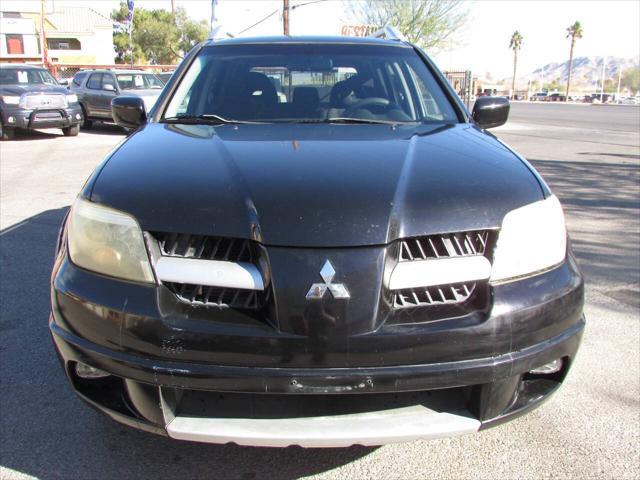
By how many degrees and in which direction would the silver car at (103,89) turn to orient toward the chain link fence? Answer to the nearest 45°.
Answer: approximately 135° to its left

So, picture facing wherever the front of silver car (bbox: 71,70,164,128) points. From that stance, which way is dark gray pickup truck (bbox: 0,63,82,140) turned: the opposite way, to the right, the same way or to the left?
the same way

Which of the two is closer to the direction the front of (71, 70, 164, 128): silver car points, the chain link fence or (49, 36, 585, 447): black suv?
the black suv

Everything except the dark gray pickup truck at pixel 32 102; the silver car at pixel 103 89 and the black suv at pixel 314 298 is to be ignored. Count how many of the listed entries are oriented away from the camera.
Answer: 0

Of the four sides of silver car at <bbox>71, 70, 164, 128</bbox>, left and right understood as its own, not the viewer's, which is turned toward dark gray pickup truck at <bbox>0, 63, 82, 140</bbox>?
right

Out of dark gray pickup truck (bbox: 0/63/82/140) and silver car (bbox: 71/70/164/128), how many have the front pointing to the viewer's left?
0

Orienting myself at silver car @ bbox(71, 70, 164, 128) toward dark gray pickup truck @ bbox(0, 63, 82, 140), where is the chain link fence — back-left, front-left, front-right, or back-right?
back-right

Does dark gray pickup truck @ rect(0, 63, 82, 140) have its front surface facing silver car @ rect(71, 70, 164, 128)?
no

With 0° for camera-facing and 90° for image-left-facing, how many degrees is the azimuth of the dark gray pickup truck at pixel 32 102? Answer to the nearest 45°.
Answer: approximately 315°

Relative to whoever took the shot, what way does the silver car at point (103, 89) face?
facing the viewer and to the right of the viewer

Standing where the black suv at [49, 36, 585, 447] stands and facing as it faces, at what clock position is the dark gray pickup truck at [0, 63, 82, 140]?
the dark gray pickup truck at [0, 63, 82, 140] is roughly at 5 o'clock from the black suv at [49, 36, 585, 447].

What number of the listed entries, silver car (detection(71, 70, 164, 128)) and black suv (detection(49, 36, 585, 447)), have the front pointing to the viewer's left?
0

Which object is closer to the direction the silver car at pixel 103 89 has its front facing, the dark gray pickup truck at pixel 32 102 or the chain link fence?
the dark gray pickup truck

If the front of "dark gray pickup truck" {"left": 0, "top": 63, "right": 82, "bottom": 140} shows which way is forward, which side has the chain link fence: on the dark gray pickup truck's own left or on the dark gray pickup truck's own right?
on the dark gray pickup truck's own left

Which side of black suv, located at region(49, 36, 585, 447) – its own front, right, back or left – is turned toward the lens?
front

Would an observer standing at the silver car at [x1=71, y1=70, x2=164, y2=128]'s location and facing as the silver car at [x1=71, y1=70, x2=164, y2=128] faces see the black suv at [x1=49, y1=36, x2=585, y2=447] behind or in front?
in front
